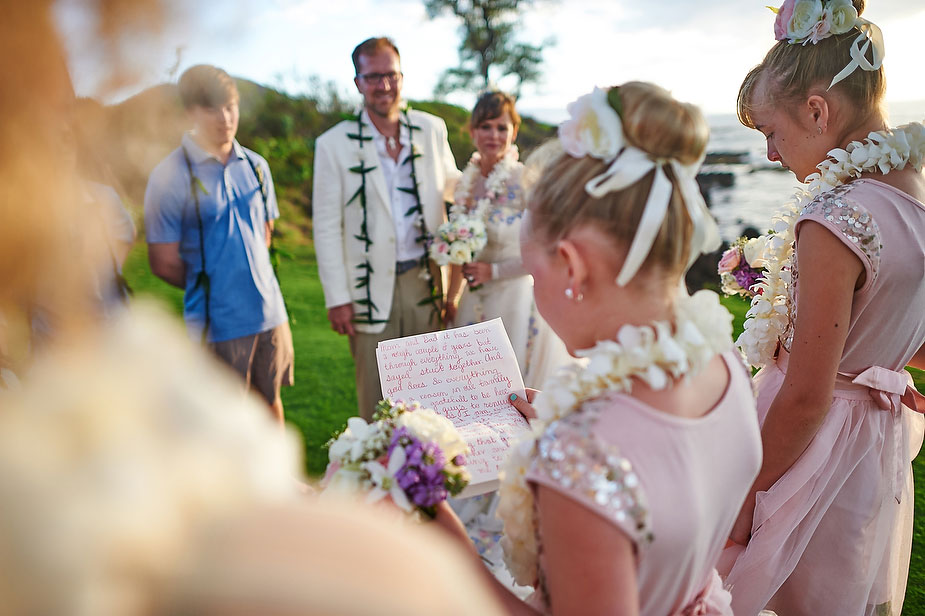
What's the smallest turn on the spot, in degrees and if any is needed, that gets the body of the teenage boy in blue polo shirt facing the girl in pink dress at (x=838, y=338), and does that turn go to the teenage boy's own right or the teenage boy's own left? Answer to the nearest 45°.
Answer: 0° — they already face them

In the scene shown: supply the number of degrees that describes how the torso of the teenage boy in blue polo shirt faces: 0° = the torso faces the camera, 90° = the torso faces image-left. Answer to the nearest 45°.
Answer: approximately 315°

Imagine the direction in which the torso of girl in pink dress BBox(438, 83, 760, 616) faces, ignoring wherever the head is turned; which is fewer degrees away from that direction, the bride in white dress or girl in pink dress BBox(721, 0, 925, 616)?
the bride in white dress

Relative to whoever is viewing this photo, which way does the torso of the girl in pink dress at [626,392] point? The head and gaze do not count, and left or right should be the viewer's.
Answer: facing away from the viewer and to the left of the viewer

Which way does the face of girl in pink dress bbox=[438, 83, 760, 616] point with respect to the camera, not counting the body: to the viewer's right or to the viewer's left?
to the viewer's left

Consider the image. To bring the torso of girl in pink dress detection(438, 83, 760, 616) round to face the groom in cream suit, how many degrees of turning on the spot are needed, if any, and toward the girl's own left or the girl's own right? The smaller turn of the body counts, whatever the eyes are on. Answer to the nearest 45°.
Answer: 0° — they already face them

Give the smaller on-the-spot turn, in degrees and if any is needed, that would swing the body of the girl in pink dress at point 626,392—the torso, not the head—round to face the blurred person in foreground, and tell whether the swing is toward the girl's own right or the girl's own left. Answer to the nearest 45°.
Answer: approximately 90° to the girl's own left

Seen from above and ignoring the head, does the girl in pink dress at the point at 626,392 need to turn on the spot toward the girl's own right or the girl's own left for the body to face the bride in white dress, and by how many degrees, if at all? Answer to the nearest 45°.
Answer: approximately 45° to the girl's own right
